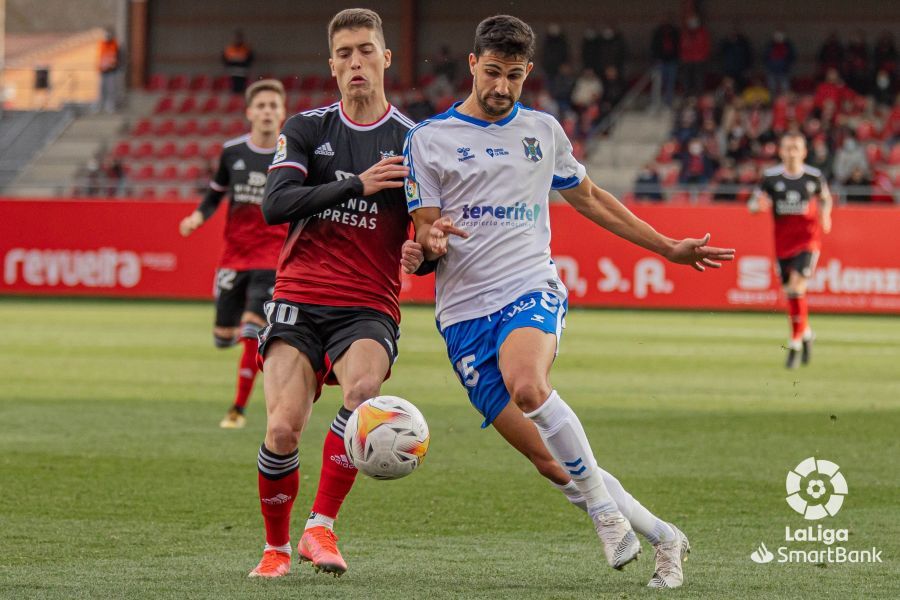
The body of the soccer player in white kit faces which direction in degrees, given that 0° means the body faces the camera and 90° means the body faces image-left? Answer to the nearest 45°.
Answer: approximately 0°

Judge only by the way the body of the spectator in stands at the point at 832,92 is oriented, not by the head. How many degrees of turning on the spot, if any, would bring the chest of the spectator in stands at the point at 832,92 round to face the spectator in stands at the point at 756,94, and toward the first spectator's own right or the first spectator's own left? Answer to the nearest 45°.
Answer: approximately 90° to the first spectator's own right

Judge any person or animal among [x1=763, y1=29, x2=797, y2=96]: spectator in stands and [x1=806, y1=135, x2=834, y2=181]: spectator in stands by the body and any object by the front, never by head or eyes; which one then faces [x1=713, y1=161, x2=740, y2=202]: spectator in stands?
[x1=763, y1=29, x2=797, y2=96]: spectator in stands

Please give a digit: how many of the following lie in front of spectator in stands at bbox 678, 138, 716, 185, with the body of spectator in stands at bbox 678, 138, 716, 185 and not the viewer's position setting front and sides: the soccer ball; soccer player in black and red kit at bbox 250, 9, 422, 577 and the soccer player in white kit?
3

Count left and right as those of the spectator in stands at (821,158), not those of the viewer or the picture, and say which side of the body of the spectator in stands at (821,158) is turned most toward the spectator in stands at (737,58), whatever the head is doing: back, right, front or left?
back

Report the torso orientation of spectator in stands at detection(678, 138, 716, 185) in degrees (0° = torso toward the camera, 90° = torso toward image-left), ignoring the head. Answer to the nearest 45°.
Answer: approximately 0°

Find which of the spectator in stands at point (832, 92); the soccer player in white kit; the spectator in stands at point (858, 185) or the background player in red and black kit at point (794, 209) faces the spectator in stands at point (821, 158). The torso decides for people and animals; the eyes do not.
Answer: the spectator in stands at point (832, 92)

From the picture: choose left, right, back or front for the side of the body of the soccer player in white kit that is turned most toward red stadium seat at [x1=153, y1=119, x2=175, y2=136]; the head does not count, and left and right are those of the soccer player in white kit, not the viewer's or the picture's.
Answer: back

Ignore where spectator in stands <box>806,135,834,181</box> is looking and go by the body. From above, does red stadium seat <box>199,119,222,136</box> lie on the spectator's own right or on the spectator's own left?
on the spectator's own right

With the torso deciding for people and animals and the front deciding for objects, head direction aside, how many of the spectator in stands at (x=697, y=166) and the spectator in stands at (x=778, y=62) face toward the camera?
2

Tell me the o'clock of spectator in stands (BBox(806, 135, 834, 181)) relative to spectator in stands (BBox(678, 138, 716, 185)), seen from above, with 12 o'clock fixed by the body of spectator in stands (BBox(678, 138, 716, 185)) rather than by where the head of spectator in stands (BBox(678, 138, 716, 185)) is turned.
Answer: spectator in stands (BBox(806, 135, 834, 181)) is roughly at 10 o'clock from spectator in stands (BBox(678, 138, 716, 185)).
